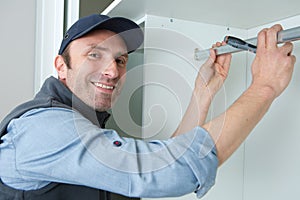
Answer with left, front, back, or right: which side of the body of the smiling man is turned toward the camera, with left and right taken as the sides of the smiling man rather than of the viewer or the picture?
right
